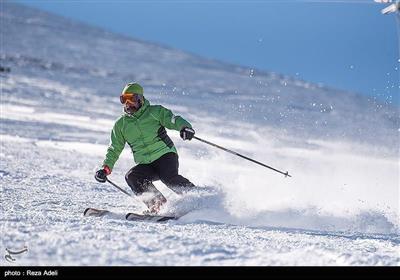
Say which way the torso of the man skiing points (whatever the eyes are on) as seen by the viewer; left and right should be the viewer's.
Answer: facing the viewer and to the left of the viewer
